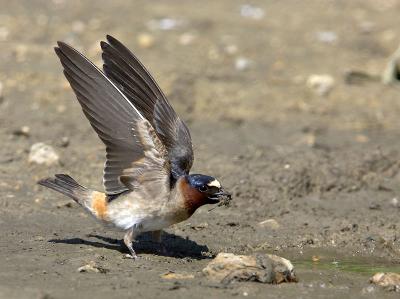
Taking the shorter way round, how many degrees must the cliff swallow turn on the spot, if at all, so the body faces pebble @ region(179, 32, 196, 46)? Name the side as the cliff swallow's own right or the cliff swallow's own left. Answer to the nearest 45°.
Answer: approximately 90° to the cliff swallow's own left

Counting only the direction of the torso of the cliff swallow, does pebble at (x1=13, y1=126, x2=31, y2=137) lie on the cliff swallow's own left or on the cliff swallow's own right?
on the cliff swallow's own left

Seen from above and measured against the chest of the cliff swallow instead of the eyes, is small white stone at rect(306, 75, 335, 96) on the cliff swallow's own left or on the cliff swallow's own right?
on the cliff swallow's own left

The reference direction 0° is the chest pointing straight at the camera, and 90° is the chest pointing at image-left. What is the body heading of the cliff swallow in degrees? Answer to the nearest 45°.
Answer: approximately 270°

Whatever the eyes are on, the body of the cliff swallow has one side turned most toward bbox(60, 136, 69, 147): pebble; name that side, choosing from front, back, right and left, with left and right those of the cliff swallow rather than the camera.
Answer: left

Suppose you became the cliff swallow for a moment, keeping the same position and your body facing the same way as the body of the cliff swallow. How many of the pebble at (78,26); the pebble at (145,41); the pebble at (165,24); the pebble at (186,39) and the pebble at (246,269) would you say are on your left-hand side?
4

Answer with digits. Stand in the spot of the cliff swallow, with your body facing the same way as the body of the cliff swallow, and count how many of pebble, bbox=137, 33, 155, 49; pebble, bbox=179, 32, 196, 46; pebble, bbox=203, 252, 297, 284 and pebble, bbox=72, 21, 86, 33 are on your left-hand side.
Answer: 3

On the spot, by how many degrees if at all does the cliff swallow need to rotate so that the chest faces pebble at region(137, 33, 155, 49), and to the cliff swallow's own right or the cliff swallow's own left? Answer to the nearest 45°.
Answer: approximately 90° to the cliff swallow's own left

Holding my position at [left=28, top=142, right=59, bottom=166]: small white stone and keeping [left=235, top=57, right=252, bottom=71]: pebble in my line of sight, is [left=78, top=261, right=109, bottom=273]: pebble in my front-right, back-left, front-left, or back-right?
back-right

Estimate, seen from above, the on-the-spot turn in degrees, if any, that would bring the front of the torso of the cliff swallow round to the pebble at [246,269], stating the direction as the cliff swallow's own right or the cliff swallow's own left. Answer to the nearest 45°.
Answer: approximately 45° to the cliff swallow's own right

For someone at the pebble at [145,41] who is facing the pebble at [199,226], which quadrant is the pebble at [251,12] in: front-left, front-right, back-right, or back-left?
back-left
